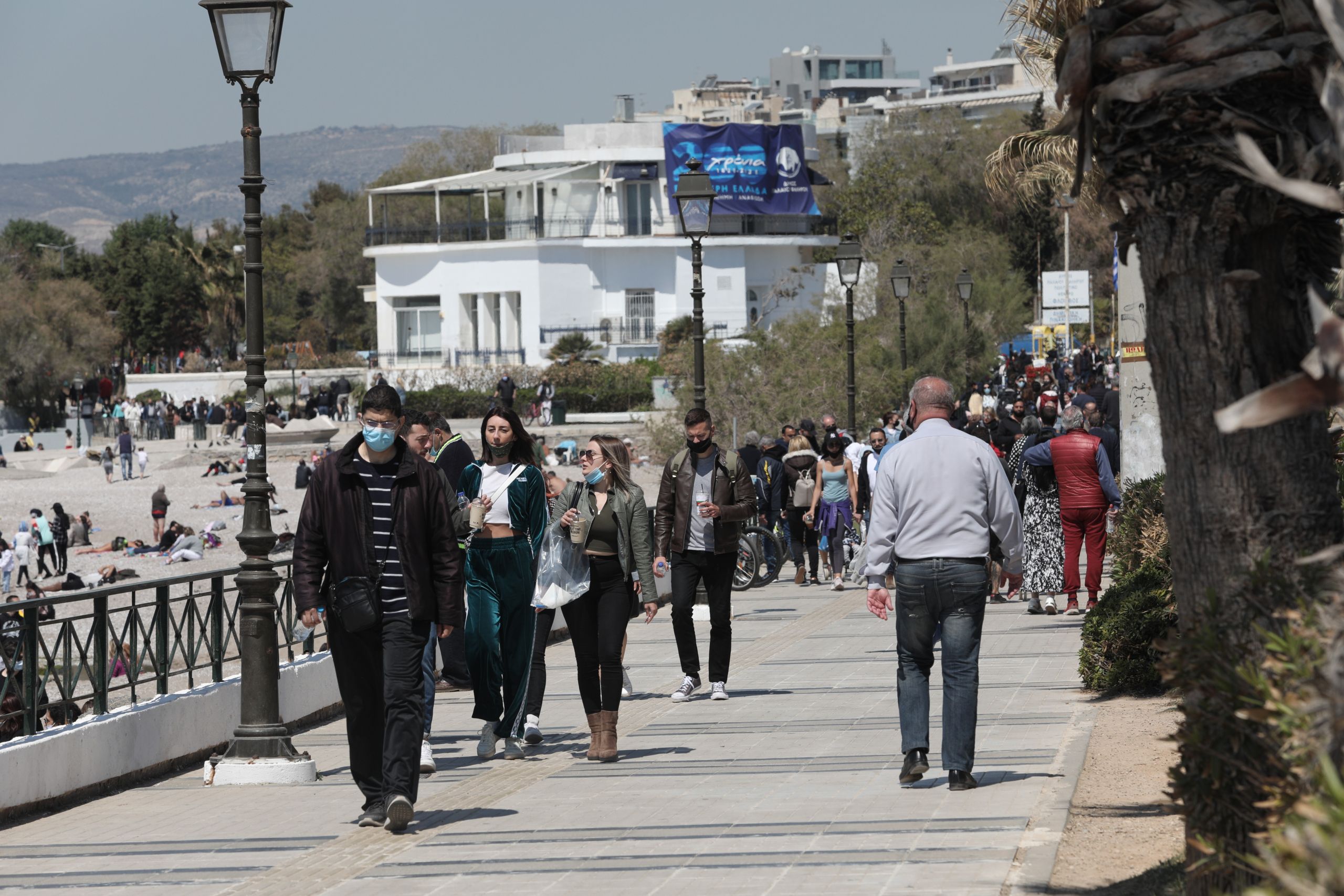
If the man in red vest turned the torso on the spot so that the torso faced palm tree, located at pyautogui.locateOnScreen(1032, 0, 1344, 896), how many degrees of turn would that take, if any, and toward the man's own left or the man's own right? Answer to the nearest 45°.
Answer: approximately 180°

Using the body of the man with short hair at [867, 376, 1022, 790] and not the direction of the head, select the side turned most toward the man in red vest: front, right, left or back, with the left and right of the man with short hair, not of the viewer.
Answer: front

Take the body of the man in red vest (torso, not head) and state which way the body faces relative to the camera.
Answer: away from the camera

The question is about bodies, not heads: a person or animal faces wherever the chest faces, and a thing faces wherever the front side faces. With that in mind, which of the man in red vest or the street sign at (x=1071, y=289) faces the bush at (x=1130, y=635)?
the street sign

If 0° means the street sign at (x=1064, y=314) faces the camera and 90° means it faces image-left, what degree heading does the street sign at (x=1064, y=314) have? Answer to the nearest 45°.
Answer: approximately 0°

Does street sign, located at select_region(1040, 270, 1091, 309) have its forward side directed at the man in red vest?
yes

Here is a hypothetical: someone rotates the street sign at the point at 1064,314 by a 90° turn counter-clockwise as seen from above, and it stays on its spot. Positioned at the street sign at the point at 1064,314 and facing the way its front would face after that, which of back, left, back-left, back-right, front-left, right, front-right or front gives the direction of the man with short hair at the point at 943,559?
right

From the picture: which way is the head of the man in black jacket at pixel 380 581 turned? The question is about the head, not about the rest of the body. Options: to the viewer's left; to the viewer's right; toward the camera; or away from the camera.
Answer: toward the camera

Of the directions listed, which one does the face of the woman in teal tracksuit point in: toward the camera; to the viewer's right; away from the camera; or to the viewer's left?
toward the camera

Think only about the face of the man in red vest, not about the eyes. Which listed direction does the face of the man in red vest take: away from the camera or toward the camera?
away from the camera

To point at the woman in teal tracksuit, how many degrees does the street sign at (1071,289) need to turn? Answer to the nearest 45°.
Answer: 0° — it already faces them

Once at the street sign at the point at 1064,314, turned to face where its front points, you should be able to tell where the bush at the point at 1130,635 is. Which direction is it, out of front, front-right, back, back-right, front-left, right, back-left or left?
front

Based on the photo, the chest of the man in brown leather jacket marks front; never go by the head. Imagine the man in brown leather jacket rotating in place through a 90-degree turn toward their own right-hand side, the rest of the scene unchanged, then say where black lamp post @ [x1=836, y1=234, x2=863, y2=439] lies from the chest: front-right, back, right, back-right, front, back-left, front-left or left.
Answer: right

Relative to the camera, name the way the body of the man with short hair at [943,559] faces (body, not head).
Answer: away from the camera

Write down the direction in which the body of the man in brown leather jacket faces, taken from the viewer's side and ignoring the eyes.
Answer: toward the camera

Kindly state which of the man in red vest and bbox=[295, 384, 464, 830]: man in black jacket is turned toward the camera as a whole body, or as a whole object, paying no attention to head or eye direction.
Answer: the man in black jacket

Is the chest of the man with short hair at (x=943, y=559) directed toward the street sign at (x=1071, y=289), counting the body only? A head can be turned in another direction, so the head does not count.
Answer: yes

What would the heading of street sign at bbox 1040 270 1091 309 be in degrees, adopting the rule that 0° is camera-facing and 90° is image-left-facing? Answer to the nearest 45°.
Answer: approximately 0°

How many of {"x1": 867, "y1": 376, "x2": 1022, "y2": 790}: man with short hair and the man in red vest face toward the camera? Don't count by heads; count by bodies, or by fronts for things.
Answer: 0

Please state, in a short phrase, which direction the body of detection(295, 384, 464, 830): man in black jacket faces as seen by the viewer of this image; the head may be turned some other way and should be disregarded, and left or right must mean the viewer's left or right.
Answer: facing the viewer

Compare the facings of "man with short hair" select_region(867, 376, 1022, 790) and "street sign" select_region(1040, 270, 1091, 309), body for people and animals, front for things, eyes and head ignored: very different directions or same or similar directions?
very different directions

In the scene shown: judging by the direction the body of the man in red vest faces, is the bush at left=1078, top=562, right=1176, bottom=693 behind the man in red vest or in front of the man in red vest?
behind
